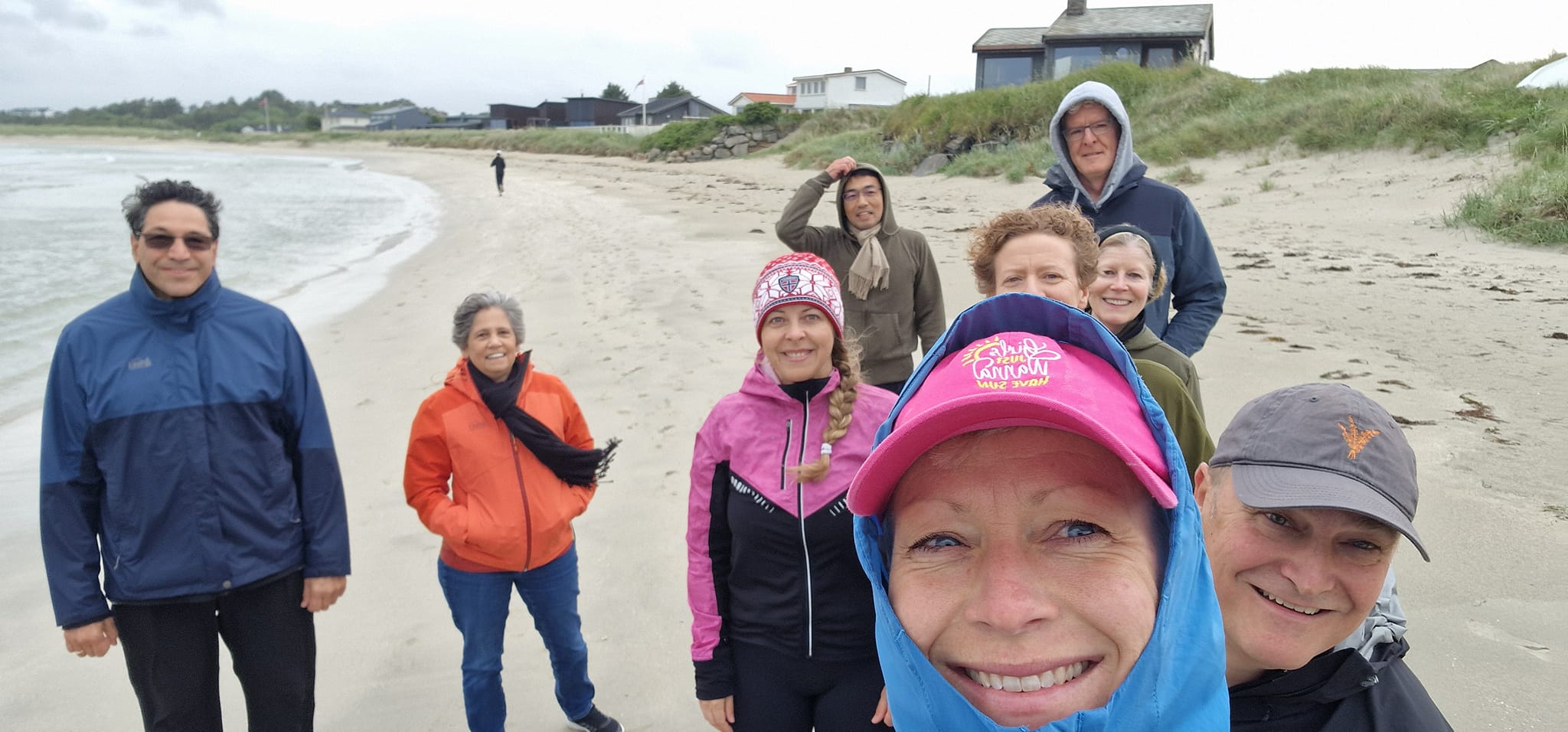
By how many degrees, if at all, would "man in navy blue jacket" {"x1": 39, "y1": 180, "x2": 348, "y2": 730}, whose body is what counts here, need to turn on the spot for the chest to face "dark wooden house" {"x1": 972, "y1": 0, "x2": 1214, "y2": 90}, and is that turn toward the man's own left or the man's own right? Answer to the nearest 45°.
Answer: approximately 135° to the man's own left

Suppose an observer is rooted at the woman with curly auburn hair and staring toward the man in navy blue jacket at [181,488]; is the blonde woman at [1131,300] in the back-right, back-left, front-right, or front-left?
back-right

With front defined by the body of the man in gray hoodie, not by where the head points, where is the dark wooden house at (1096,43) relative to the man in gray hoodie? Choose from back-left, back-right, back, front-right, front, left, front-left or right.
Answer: back-right

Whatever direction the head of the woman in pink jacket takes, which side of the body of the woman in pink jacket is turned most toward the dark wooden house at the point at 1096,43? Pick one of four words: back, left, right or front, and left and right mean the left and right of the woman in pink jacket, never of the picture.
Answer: back

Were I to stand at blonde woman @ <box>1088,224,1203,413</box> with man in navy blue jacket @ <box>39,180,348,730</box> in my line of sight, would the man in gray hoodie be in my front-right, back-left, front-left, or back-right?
back-right

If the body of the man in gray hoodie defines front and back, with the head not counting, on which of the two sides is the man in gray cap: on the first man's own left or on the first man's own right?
on the first man's own left

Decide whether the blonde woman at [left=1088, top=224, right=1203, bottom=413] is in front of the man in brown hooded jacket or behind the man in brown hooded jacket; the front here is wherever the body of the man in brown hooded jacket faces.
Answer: in front

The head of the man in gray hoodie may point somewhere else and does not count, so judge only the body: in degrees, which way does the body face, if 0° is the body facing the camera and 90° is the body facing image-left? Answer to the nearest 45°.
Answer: approximately 45°

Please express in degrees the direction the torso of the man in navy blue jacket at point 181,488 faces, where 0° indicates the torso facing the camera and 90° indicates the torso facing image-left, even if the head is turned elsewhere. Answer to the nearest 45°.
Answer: approximately 0°

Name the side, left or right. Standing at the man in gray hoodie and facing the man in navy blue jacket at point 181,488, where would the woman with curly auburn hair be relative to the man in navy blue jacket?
left

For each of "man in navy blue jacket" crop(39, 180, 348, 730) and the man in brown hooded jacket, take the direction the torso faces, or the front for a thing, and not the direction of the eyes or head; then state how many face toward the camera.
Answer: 2

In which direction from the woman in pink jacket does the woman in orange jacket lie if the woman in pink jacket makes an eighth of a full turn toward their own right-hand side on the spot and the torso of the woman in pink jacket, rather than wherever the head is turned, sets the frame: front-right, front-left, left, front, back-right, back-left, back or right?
right
